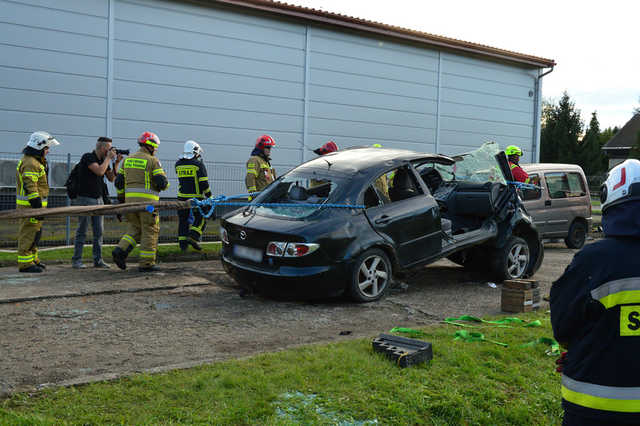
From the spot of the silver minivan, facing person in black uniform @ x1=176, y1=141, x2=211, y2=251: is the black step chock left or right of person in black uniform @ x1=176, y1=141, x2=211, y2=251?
left

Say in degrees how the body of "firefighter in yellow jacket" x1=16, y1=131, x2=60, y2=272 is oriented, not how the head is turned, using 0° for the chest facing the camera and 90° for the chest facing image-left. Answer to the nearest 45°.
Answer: approximately 270°

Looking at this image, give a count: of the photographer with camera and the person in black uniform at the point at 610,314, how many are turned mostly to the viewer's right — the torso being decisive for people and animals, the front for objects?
1

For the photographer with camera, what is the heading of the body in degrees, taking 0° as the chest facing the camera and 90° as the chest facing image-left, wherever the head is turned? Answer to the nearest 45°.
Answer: approximately 270°

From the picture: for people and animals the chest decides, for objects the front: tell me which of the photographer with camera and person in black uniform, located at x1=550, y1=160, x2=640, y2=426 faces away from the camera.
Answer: the person in black uniform

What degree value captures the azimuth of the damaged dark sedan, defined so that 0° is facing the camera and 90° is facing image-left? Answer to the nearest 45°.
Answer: approximately 225°

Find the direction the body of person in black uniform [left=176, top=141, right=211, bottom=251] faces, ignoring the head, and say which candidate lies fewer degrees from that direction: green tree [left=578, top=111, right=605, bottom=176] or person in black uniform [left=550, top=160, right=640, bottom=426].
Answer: the green tree

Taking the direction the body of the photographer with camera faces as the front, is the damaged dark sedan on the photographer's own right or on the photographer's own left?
on the photographer's own right

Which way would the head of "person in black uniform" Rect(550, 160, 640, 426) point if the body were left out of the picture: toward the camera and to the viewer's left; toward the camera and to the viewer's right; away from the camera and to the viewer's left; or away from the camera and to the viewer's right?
away from the camera and to the viewer's left

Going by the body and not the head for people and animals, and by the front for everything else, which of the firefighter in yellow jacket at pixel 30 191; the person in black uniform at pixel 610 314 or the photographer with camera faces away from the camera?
the person in black uniform

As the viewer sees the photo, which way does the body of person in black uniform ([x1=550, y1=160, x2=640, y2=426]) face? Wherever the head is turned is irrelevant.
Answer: away from the camera
